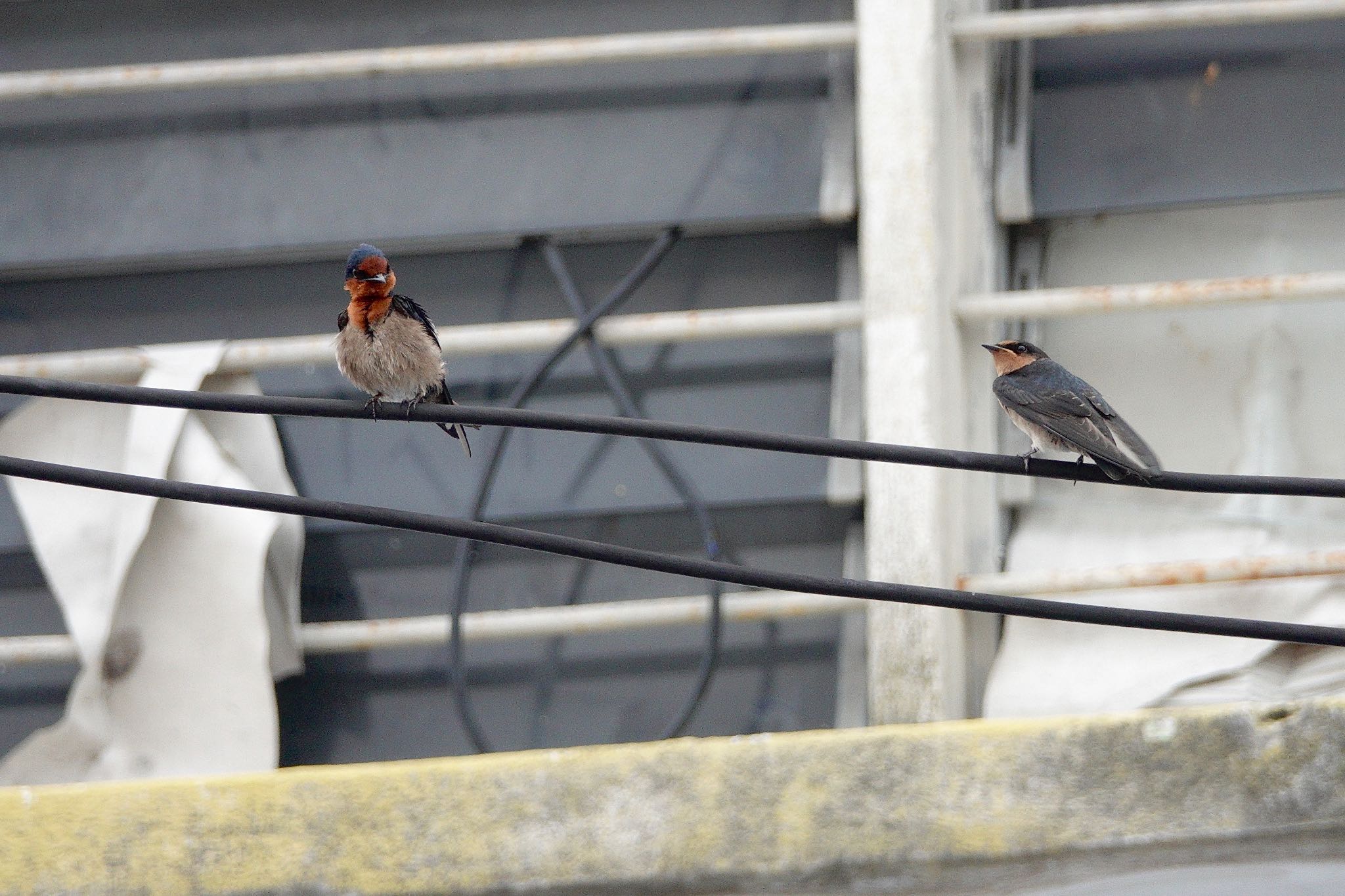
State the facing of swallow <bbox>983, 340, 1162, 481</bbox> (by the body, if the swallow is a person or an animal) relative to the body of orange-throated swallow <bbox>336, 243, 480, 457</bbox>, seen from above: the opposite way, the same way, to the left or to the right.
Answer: to the right

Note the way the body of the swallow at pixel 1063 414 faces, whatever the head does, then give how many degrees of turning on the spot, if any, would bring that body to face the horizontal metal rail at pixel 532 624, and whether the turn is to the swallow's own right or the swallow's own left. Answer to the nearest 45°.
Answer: approximately 45° to the swallow's own right

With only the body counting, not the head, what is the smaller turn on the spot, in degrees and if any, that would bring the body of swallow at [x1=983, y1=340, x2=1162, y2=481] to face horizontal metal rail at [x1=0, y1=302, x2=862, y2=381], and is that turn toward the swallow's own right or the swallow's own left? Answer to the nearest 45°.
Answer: approximately 45° to the swallow's own right

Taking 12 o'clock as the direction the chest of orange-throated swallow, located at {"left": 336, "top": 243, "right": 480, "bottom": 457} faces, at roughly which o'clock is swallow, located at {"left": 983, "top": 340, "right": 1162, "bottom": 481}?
The swallow is roughly at 8 o'clock from the orange-throated swallow.

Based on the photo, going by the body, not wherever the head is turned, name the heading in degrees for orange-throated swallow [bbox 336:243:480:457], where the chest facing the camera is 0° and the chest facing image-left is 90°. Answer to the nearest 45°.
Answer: approximately 45°

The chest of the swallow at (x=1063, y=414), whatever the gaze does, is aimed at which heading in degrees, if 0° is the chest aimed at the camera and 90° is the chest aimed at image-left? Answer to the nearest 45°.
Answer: approximately 90°

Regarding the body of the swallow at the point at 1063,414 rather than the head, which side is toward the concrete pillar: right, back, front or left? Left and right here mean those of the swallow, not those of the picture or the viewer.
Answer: right
